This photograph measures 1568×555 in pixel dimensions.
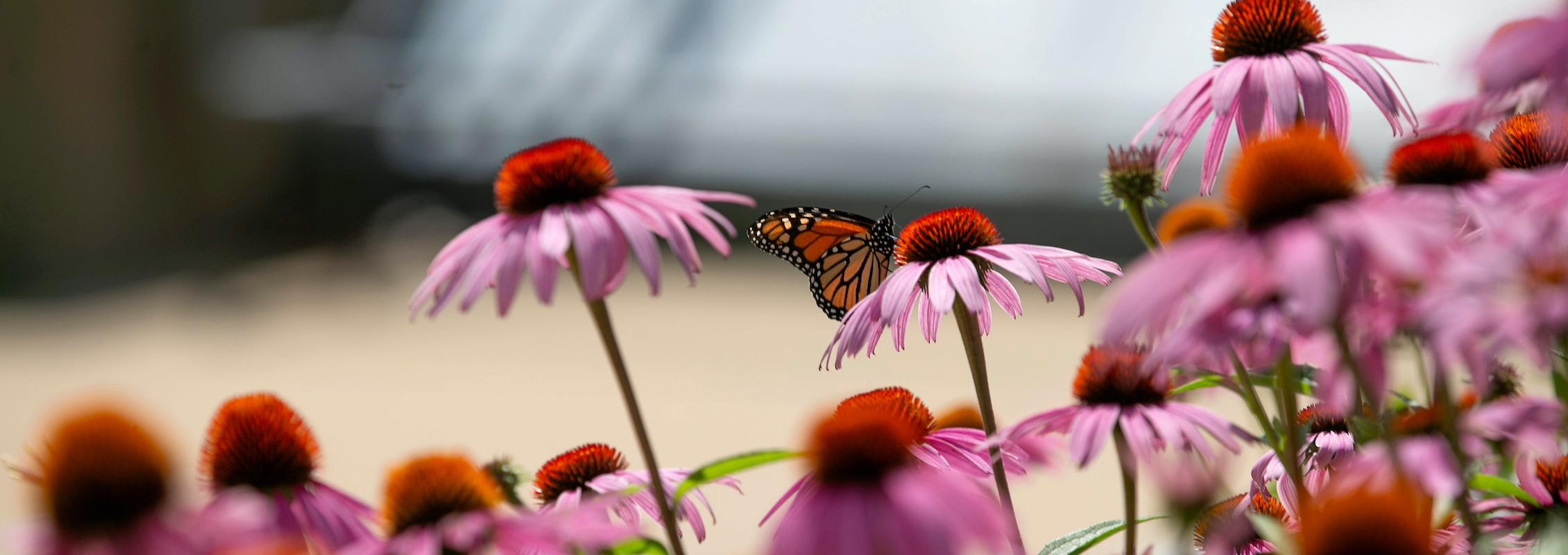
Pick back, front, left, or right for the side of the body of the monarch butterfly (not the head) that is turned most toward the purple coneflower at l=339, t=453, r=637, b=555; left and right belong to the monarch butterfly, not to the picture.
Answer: right

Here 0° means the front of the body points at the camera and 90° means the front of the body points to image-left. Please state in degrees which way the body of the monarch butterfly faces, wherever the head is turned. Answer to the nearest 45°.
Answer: approximately 270°

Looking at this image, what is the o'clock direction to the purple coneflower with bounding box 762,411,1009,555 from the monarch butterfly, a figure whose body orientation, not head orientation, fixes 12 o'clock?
The purple coneflower is roughly at 3 o'clock from the monarch butterfly.

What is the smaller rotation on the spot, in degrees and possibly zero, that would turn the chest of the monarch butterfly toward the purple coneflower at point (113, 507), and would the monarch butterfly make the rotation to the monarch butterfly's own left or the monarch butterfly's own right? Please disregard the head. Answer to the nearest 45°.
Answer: approximately 90° to the monarch butterfly's own right

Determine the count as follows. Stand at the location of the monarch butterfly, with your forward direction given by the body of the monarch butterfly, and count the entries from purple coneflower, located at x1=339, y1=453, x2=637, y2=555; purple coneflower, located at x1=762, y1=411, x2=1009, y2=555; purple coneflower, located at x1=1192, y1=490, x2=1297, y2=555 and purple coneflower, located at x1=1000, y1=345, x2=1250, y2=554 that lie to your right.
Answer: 4

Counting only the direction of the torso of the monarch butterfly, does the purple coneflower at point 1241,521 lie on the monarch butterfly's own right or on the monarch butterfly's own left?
on the monarch butterfly's own right

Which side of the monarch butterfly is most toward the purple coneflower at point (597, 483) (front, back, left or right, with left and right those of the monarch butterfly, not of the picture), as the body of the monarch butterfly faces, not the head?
back

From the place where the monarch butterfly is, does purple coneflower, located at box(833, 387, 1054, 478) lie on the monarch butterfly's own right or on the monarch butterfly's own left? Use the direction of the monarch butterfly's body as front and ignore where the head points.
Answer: on the monarch butterfly's own right
